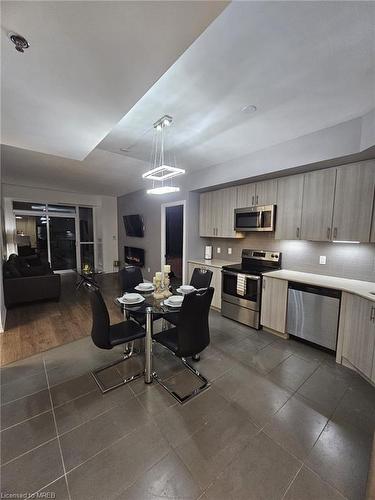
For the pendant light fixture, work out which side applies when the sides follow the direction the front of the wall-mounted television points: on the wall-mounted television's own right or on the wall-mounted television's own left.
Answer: on the wall-mounted television's own left

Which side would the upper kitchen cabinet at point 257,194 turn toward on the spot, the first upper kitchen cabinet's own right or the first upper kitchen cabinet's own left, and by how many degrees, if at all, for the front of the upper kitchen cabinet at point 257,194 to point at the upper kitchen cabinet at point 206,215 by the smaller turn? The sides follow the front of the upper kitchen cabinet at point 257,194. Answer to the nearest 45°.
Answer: approximately 90° to the first upper kitchen cabinet's own right

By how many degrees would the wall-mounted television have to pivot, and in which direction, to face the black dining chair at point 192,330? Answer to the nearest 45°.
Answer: approximately 45° to its left

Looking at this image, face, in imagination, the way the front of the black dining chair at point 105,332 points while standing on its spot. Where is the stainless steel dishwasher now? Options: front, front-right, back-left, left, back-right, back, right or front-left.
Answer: front-right

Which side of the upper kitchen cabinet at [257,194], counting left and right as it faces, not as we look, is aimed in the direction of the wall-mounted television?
right

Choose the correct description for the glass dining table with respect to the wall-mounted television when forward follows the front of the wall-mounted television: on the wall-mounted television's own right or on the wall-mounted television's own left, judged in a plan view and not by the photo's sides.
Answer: on the wall-mounted television's own left

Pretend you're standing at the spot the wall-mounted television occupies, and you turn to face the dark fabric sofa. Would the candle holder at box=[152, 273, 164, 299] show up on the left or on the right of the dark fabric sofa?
left

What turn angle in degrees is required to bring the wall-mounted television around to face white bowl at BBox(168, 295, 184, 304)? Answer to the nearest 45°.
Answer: approximately 45° to its left
